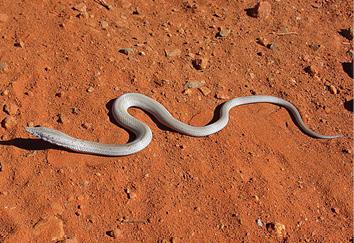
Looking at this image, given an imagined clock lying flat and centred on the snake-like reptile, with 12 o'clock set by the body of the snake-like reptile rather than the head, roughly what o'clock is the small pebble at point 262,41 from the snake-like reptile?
The small pebble is roughly at 4 o'clock from the snake-like reptile.

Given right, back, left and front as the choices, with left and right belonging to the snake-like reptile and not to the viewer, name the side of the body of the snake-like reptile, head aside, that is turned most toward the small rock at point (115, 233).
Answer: left

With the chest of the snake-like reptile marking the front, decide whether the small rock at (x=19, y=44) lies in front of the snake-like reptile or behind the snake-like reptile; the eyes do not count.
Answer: in front

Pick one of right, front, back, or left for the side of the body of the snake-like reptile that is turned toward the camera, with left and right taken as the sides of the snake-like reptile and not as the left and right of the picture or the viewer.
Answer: left

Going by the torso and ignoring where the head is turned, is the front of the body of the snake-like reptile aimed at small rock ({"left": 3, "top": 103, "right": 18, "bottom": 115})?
yes

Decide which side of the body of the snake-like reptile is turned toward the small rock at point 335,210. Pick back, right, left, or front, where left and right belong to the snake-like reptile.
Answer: back

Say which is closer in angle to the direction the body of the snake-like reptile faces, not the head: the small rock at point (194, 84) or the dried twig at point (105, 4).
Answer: the dried twig

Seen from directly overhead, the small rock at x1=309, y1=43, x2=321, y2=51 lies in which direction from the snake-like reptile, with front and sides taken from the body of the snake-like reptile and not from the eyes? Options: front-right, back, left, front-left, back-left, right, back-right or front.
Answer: back-right

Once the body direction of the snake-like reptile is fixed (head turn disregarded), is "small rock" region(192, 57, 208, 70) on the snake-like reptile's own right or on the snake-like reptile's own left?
on the snake-like reptile's own right

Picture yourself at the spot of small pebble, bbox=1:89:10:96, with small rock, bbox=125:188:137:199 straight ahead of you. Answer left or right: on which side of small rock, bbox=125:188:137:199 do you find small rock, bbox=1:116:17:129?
right

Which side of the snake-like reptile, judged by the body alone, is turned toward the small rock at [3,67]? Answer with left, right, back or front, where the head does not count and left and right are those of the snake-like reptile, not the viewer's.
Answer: front

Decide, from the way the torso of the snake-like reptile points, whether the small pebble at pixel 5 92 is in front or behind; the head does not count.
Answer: in front

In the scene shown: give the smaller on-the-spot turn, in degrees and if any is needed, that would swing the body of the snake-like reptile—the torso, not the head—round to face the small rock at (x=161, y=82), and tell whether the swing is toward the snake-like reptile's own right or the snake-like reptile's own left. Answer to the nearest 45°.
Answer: approximately 90° to the snake-like reptile's own right

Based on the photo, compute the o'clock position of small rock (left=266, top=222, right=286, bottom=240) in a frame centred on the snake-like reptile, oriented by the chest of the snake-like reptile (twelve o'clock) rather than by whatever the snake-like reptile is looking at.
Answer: The small rock is roughly at 7 o'clock from the snake-like reptile.
